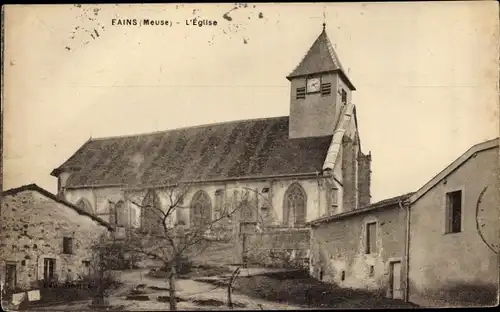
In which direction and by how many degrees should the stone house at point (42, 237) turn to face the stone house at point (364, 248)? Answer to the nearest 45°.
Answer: approximately 45° to its left

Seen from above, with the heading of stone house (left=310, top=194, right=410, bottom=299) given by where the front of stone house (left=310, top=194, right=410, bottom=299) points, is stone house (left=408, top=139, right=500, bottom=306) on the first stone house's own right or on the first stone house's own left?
on the first stone house's own left

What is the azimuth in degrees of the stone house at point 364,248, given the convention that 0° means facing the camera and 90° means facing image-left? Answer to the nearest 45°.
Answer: approximately 45°

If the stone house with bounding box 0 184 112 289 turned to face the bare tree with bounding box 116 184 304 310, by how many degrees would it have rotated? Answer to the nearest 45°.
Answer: approximately 45° to its left

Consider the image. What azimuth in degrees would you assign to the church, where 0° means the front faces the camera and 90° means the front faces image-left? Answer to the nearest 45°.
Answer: approximately 315°

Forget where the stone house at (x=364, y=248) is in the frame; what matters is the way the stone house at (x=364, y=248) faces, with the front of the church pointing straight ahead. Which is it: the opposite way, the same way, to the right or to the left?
to the right
